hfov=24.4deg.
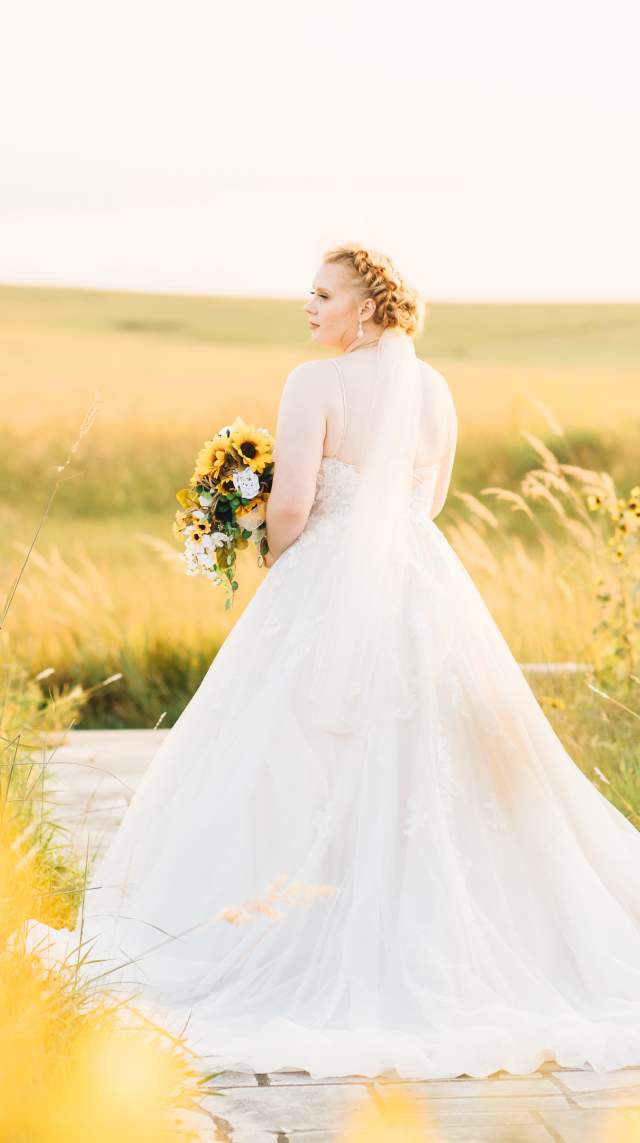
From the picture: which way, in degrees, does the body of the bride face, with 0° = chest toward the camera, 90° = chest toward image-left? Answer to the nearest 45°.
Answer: approximately 135°

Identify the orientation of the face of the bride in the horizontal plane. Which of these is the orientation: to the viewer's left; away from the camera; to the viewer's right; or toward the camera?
to the viewer's left
